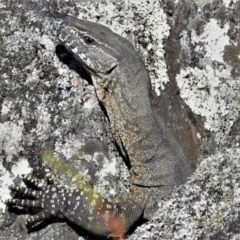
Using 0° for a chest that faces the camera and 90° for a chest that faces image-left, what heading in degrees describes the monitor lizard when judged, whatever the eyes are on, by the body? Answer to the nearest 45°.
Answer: approximately 90°
